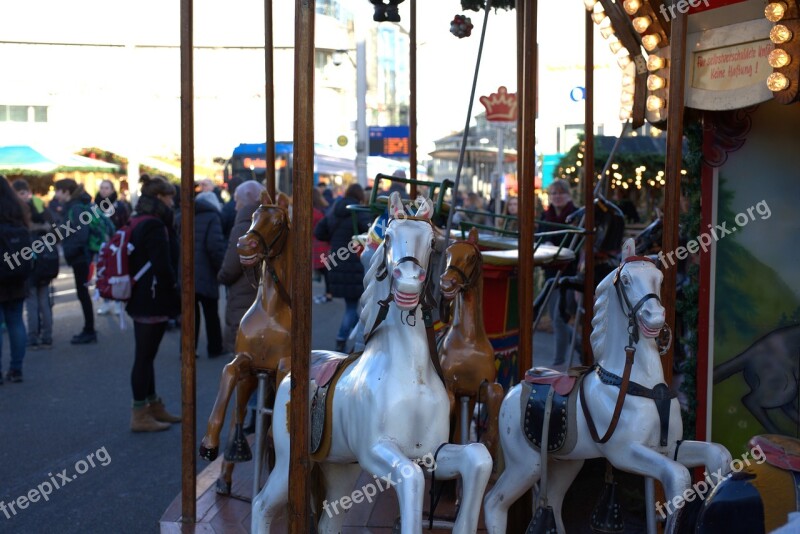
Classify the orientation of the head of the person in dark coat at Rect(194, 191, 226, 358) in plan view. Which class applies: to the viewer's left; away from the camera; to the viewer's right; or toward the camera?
away from the camera

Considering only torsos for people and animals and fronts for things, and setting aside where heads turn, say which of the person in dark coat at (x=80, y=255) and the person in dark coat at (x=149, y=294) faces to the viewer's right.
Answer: the person in dark coat at (x=149, y=294)

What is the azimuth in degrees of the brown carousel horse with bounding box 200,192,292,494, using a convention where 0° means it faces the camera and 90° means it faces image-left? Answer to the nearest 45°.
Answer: approximately 45°

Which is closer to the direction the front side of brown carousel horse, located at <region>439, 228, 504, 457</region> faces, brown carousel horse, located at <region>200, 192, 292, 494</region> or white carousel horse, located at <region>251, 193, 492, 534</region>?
the white carousel horse

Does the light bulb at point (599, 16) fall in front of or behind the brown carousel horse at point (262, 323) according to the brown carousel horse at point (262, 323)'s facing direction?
behind

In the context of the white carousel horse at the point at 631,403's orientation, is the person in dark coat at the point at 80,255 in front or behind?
behind

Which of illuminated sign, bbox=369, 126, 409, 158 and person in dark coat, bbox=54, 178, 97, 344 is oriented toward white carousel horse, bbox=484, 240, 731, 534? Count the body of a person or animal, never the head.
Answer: the illuminated sign

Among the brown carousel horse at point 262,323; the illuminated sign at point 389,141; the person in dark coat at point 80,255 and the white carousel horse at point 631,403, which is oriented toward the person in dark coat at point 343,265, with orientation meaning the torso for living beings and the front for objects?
the illuminated sign

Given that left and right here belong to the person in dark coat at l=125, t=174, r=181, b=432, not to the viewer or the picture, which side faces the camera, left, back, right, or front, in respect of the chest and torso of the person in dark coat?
right

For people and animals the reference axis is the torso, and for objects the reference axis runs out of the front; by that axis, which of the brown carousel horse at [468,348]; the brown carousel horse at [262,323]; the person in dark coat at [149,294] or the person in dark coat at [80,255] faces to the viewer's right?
the person in dark coat at [149,294]

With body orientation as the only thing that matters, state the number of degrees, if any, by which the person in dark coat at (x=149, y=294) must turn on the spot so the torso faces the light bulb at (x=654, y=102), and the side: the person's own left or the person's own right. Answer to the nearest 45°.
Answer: approximately 45° to the person's own right

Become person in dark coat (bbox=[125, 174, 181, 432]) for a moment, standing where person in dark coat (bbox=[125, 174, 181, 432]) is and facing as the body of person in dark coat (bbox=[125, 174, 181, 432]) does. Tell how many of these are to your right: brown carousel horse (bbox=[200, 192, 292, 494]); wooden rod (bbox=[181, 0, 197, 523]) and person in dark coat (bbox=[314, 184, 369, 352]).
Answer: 2
